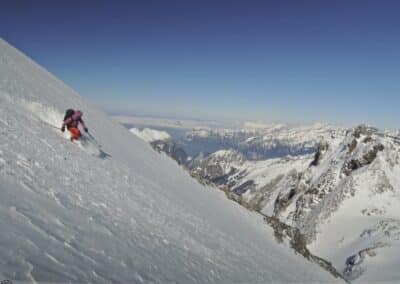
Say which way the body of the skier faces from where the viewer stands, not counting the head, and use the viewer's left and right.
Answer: facing the viewer and to the right of the viewer
